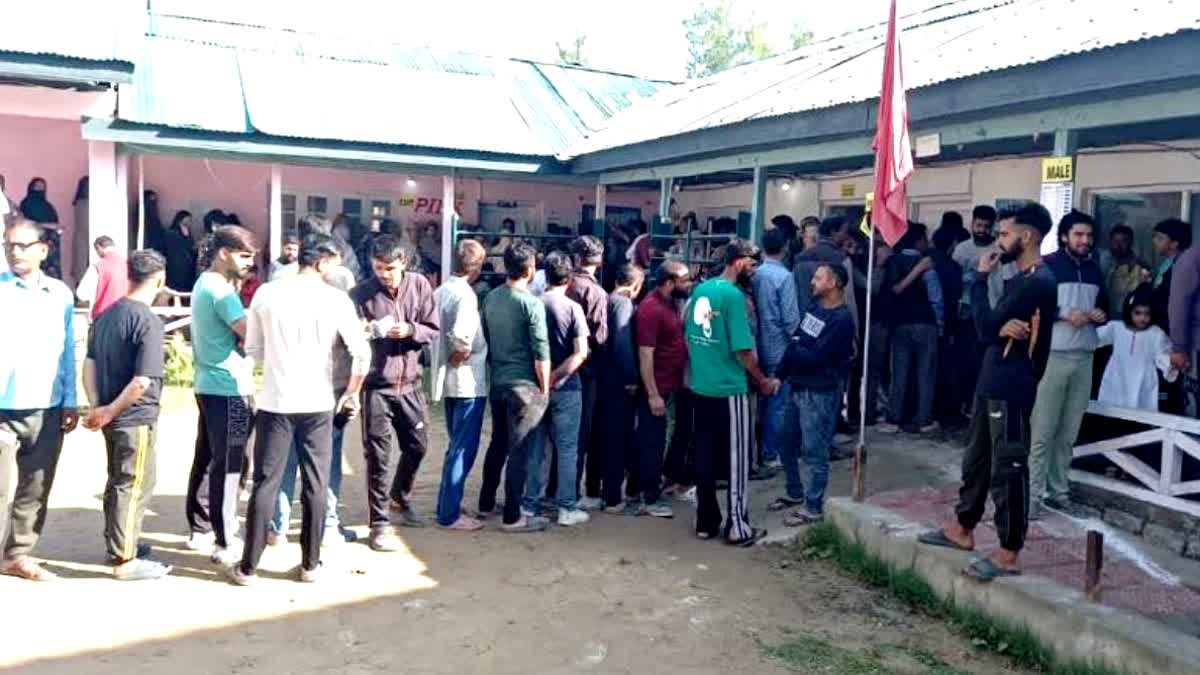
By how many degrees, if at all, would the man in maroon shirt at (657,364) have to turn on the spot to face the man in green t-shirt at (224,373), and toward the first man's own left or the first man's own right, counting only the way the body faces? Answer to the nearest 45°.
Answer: approximately 135° to the first man's own right

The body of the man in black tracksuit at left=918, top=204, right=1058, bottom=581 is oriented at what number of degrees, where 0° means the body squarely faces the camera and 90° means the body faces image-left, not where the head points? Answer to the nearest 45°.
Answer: approximately 90°

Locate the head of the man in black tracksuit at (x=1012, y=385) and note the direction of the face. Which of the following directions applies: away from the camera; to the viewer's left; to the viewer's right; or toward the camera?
to the viewer's left

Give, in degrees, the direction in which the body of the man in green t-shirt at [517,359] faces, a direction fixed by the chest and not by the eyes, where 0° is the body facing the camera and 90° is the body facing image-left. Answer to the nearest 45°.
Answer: approximately 225°

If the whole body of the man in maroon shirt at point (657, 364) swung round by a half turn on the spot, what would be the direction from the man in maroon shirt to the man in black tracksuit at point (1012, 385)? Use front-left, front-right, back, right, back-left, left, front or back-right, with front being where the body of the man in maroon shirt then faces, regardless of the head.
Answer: back-left

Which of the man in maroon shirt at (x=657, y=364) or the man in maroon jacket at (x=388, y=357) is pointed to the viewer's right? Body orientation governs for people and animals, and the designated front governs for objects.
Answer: the man in maroon shirt at (x=657, y=364)

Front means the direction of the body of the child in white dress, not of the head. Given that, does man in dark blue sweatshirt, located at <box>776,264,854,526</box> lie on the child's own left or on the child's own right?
on the child's own right

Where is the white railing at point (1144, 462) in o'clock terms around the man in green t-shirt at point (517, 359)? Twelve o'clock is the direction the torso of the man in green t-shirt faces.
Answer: The white railing is roughly at 2 o'clock from the man in green t-shirt.

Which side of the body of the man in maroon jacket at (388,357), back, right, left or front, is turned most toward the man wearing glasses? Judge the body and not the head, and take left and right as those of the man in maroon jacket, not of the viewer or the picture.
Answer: right

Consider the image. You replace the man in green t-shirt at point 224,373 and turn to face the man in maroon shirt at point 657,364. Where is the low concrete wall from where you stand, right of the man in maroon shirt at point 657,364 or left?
right

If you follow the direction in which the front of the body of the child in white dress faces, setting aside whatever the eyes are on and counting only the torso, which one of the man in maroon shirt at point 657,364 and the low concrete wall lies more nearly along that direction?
the low concrete wall
